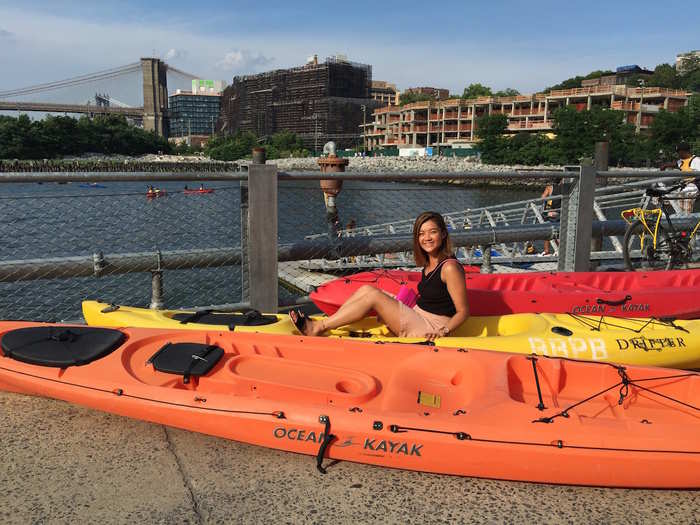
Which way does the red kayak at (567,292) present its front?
to the viewer's left

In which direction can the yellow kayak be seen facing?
to the viewer's left

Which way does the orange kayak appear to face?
to the viewer's left

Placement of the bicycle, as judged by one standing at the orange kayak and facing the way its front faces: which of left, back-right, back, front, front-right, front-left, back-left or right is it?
back-right

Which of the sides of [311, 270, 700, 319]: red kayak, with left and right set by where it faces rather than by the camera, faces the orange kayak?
left

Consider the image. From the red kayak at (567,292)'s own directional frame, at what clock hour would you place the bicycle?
The bicycle is roughly at 4 o'clock from the red kayak.
